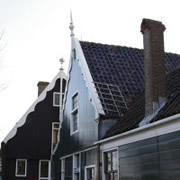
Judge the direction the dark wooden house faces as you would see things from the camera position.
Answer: facing the viewer

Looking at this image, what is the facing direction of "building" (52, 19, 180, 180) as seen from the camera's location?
facing the viewer and to the left of the viewer

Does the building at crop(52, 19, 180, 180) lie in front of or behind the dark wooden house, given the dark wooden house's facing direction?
in front

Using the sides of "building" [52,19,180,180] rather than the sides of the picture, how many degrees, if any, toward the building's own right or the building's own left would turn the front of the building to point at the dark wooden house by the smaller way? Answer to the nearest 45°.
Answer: approximately 90° to the building's own right

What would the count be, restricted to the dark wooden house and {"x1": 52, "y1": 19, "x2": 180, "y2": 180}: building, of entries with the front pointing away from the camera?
0
